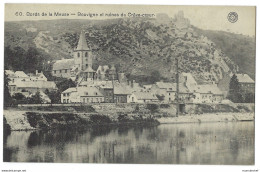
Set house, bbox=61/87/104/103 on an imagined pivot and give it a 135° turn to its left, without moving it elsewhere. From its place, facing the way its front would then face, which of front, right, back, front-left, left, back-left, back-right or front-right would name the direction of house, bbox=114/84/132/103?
front-right

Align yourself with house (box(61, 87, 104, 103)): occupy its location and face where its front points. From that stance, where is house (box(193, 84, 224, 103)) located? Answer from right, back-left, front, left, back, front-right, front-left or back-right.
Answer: left

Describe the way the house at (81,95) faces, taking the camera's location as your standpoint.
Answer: facing the viewer

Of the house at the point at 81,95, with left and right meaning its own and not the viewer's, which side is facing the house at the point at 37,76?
right
